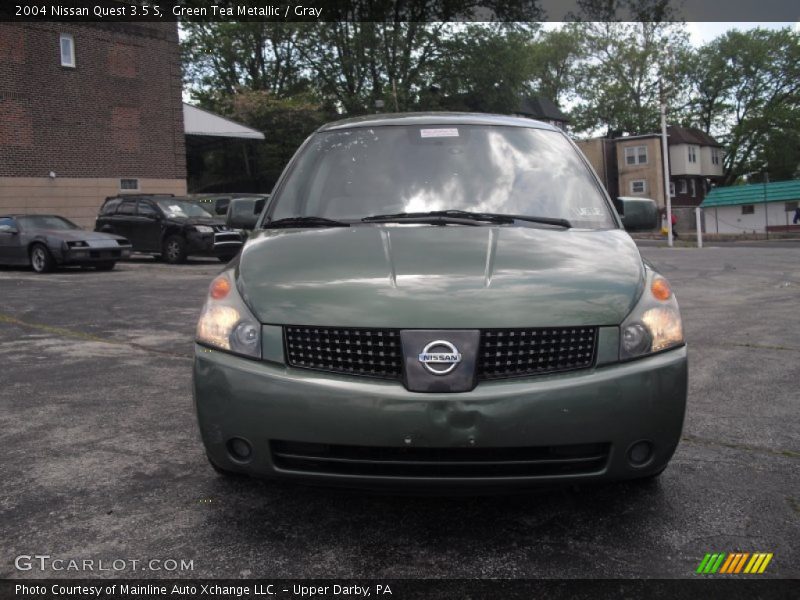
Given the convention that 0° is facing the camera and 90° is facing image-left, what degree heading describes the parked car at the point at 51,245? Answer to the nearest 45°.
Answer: approximately 315°

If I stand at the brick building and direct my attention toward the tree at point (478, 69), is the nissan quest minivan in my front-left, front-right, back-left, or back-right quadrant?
back-right

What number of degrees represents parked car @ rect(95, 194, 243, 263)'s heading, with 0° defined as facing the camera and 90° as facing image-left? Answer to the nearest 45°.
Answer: approximately 315°

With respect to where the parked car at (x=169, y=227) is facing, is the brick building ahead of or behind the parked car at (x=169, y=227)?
behind

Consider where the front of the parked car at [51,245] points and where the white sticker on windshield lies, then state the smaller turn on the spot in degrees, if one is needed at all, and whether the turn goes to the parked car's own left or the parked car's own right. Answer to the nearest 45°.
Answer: approximately 45° to the parked car's own right

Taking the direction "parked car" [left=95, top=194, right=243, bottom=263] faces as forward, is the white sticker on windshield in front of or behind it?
in front

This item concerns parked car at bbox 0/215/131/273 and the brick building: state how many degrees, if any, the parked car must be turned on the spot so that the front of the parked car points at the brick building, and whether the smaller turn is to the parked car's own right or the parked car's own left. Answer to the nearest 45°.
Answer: approximately 135° to the parked car's own left

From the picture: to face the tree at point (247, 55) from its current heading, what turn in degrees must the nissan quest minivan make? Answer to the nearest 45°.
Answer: approximately 180°

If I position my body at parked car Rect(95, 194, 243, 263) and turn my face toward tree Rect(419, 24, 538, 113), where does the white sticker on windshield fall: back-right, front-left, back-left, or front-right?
back-right

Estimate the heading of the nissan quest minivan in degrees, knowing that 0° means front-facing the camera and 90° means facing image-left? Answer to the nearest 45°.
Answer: approximately 0°

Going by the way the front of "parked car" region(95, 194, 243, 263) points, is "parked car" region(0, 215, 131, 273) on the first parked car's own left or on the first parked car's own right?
on the first parked car's own right
